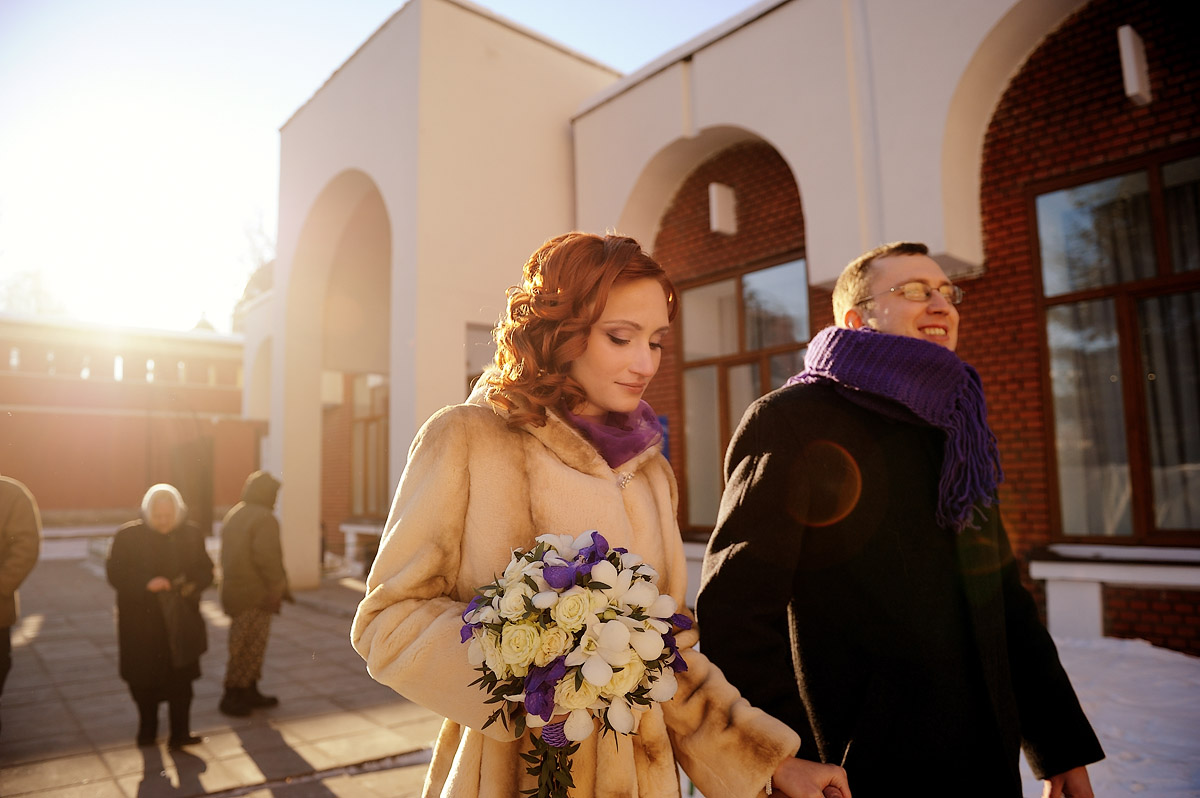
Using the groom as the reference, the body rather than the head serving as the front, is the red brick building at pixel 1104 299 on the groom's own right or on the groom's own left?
on the groom's own left

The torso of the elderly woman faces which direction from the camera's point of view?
toward the camera

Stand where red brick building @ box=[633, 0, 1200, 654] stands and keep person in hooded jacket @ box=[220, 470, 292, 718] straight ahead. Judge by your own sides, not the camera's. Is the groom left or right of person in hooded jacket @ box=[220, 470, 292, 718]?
left

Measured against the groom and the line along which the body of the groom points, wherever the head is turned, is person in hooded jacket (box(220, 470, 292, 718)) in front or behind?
behind

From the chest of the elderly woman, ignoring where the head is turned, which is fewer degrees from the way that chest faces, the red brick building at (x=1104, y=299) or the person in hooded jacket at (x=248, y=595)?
the red brick building

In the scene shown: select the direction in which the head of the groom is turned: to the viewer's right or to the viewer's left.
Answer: to the viewer's right

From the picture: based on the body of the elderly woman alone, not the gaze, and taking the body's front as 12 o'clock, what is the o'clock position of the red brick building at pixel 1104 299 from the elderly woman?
The red brick building is roughly at 10 o'clock from the elderly woman.

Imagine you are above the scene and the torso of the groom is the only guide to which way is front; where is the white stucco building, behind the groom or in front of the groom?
behind

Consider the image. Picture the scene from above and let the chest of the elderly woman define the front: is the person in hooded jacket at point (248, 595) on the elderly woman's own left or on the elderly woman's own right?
on the elderly woman's own left

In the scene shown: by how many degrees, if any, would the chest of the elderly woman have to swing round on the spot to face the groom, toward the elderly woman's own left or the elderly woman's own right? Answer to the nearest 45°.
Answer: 0° — they already face them

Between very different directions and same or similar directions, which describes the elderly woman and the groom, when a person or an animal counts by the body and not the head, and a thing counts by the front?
same or similar directions

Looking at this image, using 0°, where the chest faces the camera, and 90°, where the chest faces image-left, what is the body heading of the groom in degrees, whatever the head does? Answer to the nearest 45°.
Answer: approximately 315°

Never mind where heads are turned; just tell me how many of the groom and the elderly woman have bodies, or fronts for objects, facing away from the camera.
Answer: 0
